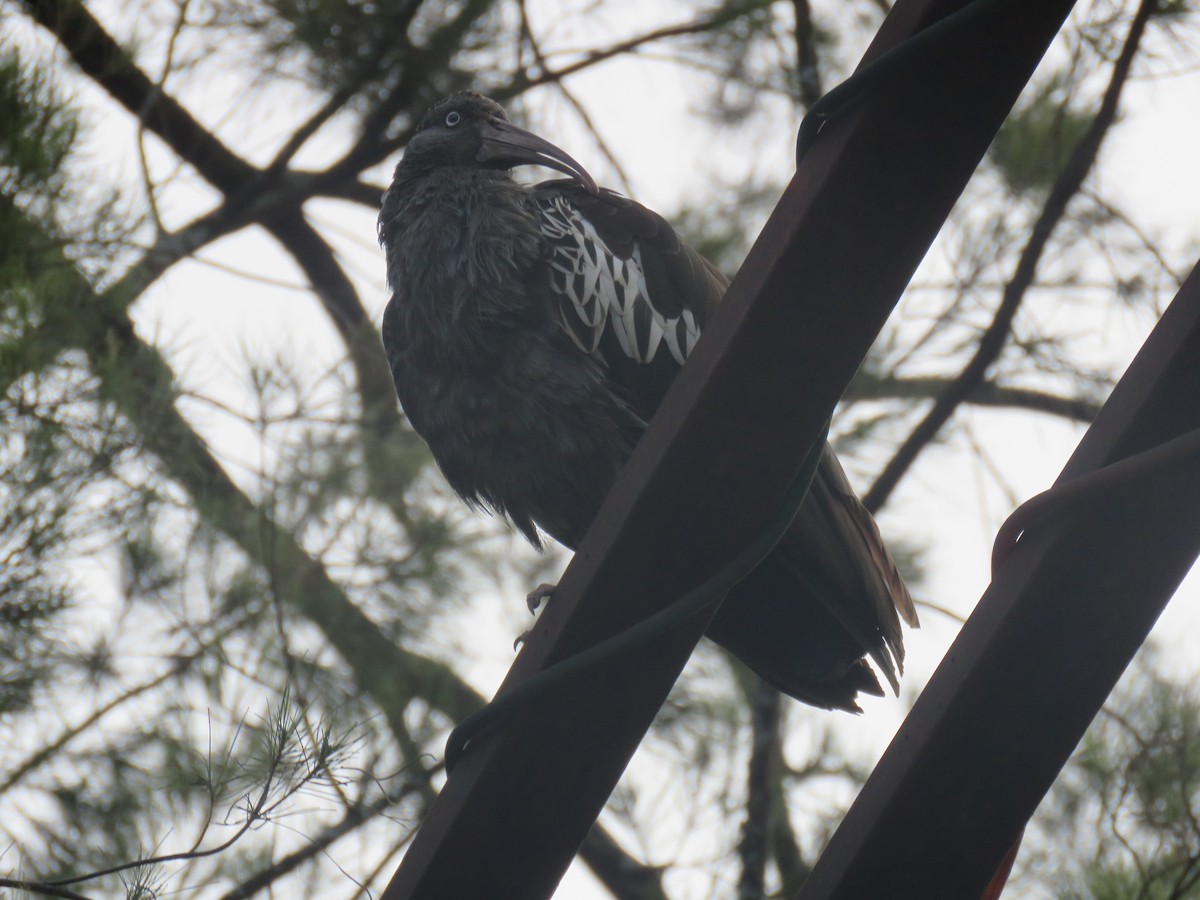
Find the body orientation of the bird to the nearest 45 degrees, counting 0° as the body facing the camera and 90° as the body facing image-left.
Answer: approximately 45°

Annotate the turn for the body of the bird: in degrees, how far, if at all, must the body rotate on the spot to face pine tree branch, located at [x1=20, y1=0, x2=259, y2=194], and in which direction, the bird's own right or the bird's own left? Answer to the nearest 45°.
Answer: approximately 90° to the bird's own right

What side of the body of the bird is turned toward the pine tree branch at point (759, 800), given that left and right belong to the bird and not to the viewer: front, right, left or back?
back

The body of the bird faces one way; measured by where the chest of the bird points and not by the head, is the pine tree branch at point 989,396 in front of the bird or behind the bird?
behind
